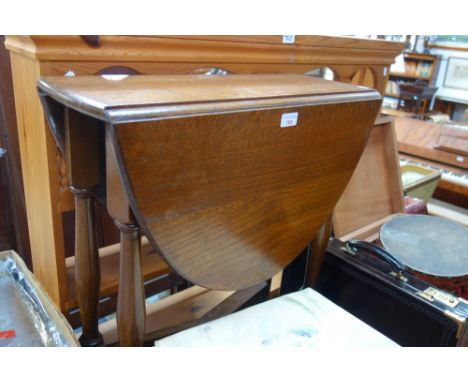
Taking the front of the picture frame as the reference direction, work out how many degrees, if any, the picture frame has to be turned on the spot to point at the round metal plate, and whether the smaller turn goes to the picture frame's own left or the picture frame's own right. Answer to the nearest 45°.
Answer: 0° — it already faces it

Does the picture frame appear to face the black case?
yes

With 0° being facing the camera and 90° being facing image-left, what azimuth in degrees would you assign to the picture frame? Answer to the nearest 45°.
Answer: approximately 0°

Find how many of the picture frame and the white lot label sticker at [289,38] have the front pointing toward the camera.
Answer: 2

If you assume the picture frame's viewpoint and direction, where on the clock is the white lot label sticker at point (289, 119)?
The white lot label sticker is roughly at 12 o'clock from the picture frame.
